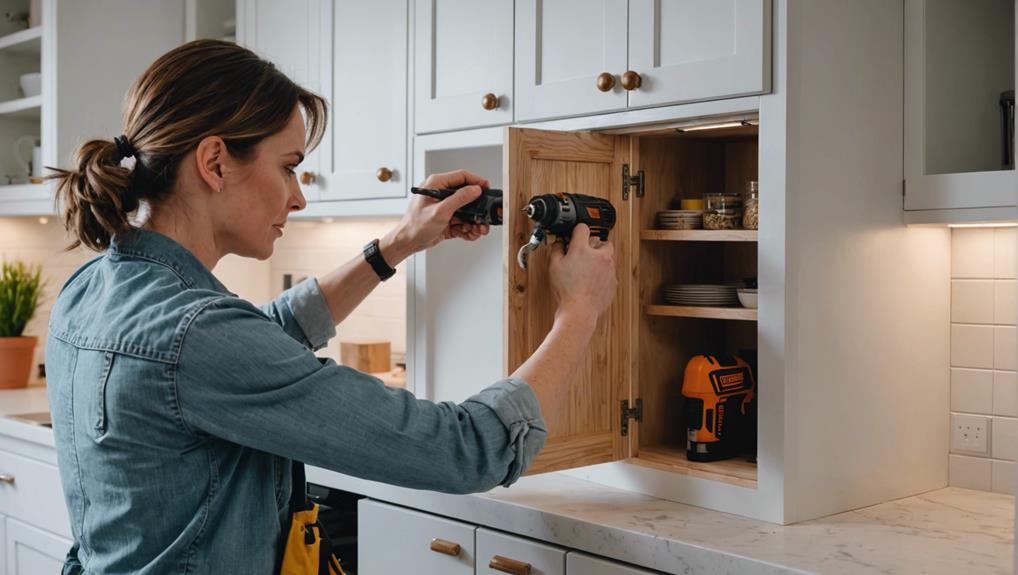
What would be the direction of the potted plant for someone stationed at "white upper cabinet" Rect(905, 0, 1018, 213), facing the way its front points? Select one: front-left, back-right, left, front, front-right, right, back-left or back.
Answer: right

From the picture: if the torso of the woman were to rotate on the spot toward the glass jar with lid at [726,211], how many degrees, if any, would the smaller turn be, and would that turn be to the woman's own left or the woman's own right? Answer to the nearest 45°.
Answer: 0° — they already face it

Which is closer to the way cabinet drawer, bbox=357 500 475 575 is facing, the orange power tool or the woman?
the woman

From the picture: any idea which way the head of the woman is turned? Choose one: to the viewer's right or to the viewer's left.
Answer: to the viewer's right

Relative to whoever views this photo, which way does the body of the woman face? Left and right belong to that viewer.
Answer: facing away from the viewer and to the right of the viewer

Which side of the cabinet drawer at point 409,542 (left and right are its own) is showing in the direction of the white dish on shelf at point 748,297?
left

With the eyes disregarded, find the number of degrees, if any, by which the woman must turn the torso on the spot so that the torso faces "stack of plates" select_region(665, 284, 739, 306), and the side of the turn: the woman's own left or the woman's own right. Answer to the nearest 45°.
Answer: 0° — they already face it

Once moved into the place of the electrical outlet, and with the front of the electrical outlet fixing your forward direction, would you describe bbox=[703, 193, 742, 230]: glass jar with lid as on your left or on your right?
on your right

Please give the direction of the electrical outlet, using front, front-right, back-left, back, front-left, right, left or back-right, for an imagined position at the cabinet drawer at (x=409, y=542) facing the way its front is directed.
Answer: back-left

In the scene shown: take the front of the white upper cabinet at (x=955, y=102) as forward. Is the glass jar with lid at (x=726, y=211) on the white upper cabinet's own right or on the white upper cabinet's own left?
on the white upper cabinet's own right

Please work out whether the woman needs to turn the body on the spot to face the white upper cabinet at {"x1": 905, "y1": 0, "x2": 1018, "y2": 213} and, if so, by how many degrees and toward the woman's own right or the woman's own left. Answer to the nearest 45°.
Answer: approximately 45° to the woman's own right

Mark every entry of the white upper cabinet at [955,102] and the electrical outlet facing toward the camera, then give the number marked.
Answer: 2
